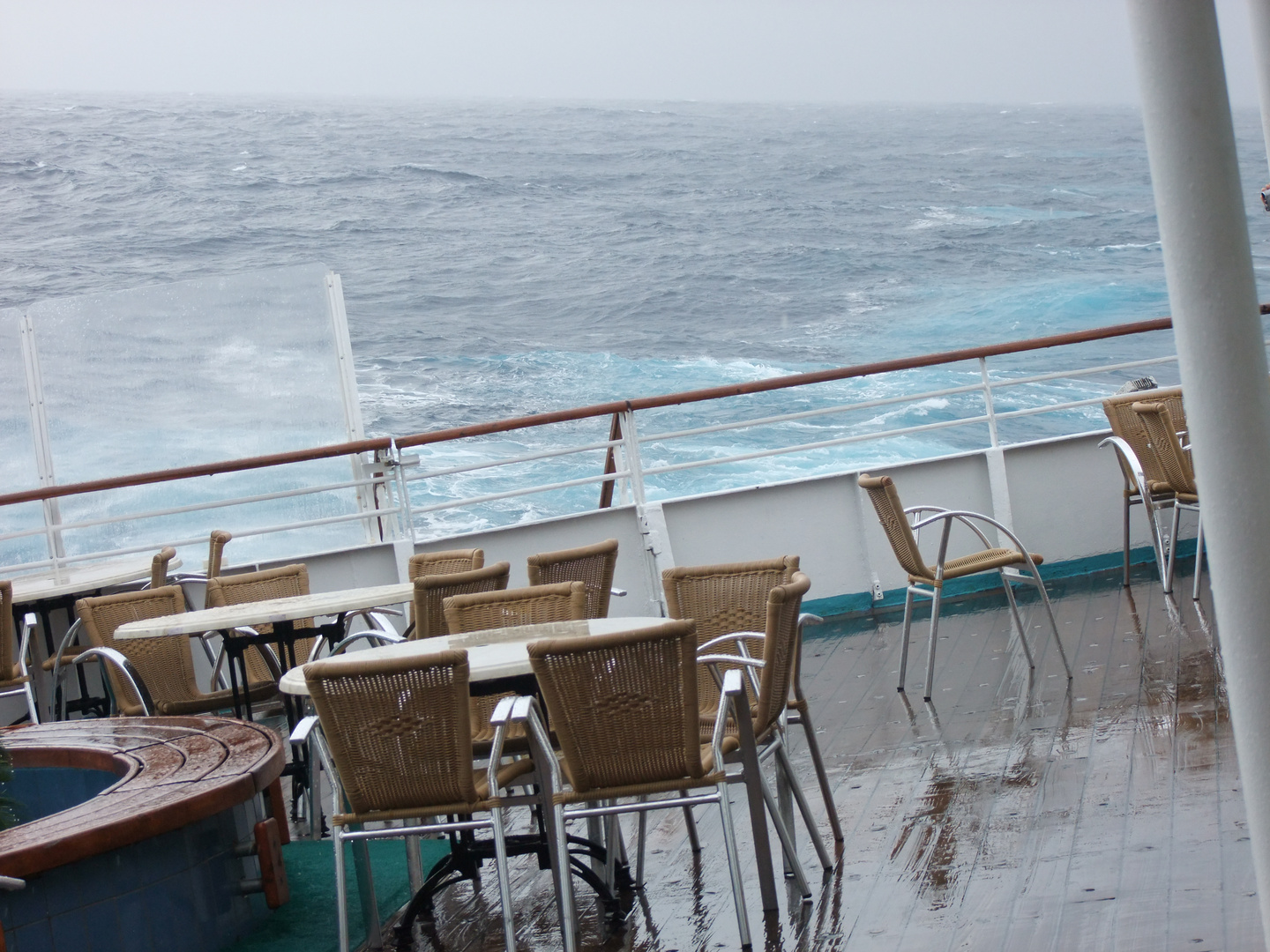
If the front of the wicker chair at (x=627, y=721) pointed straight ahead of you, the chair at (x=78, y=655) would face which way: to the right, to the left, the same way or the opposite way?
to the left

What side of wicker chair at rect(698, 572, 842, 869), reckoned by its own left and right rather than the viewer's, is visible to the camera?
left

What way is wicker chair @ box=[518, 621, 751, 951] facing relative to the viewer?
away from the camera

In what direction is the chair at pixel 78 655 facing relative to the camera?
to the viewer's left
